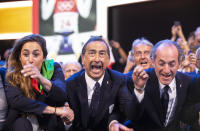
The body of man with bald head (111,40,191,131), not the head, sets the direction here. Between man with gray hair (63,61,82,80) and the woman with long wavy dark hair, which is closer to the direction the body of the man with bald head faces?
the woman with long wavy dark hair

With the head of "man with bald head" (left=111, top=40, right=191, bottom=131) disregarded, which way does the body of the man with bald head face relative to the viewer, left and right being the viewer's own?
facing the viewer

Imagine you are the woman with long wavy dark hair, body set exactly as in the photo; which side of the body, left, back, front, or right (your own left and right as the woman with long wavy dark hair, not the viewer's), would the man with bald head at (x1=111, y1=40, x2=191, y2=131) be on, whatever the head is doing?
left

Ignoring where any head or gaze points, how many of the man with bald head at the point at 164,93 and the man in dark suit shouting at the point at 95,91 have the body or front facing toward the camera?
2

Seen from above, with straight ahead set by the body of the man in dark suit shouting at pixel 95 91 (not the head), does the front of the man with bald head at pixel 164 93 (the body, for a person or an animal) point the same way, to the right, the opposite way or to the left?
the same way

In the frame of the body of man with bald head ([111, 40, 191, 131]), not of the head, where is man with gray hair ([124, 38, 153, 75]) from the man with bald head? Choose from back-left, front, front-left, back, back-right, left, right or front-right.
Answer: back

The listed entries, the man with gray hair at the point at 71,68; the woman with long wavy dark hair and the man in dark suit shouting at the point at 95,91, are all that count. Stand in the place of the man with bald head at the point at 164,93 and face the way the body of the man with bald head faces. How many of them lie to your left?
0

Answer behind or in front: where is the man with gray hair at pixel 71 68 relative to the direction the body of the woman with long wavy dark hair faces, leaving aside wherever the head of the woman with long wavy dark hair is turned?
behind

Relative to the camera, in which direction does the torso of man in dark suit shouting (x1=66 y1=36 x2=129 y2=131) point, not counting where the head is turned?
toward the camera

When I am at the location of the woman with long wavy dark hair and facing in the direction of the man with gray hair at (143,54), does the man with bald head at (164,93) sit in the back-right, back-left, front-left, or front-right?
front-right

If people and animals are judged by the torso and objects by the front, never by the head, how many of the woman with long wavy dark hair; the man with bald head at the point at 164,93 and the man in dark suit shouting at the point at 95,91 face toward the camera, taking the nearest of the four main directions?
3

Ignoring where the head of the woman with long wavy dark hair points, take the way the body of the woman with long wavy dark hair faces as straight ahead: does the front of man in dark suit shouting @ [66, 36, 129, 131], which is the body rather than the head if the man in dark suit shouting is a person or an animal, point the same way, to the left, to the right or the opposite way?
the same way

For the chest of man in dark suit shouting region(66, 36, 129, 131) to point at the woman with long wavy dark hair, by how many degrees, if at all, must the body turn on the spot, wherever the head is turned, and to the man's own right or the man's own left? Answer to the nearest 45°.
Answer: approximately 90° to the man's own right

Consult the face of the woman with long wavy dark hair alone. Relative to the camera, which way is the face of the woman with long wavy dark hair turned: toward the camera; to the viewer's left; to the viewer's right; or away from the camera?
toward the camera

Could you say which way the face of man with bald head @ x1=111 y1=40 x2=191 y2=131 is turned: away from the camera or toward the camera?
toward the camera

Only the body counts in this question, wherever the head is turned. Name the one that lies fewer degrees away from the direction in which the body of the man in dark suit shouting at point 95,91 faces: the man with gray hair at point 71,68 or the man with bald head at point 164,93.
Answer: the man with bald head

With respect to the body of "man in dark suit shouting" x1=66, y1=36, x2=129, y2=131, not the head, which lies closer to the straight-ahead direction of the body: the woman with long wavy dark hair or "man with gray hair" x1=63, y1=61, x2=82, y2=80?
the woman with long wavy dark hair

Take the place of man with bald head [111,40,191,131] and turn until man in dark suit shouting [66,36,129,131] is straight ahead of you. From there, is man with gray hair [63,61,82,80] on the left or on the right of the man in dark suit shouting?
right

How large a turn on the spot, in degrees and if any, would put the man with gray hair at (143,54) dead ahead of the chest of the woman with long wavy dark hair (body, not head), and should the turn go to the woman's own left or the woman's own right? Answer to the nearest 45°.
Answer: approximately 135° to the woman's own left

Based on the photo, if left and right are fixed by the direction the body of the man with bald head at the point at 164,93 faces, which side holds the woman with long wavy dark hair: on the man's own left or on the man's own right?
on the man's own right
